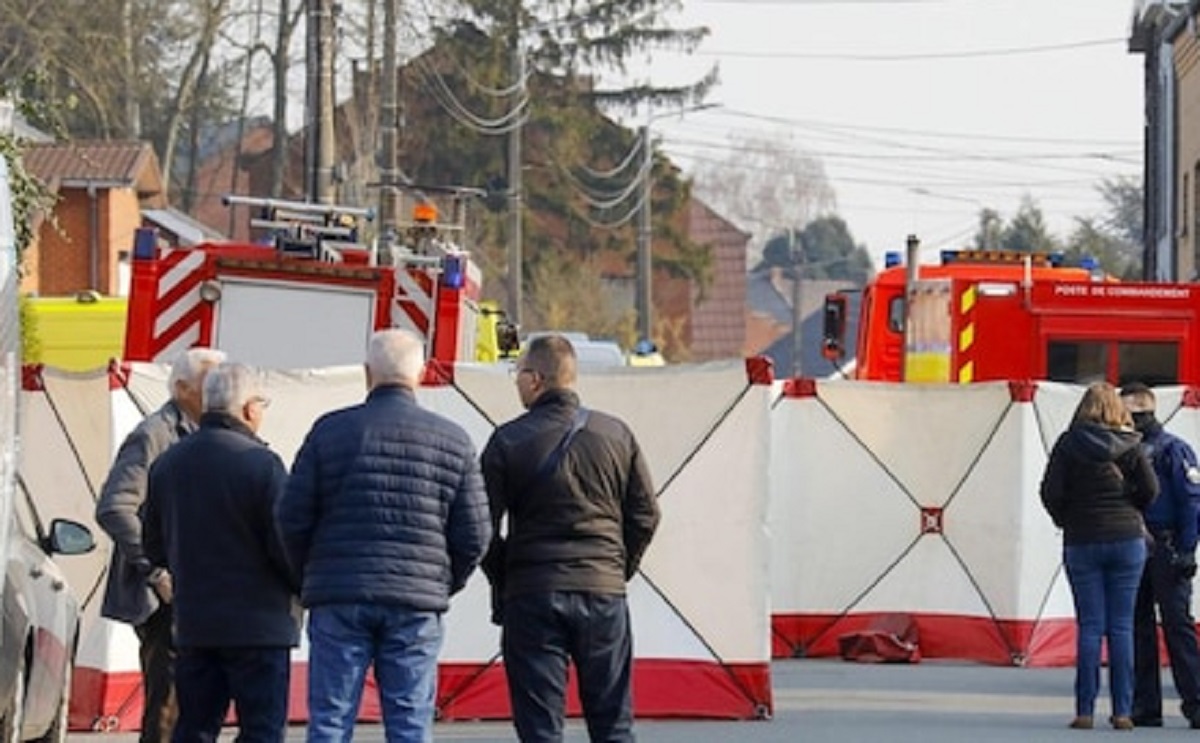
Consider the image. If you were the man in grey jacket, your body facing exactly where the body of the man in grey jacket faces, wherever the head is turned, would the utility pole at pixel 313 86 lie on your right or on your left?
on your left

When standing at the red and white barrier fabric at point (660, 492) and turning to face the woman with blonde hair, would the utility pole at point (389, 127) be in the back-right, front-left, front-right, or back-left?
back-left

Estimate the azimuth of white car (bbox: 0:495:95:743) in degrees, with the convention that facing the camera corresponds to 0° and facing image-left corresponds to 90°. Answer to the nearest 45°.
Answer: approximately 180°

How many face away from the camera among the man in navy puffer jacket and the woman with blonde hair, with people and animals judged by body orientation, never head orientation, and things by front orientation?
2

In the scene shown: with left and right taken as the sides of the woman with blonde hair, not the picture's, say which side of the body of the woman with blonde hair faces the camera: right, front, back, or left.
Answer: back

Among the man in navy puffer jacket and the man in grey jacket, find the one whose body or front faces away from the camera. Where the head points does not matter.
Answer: the man in navy puffer jacket

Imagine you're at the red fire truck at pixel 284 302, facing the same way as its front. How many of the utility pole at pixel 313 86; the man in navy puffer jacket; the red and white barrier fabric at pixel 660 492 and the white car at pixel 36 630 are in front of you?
1

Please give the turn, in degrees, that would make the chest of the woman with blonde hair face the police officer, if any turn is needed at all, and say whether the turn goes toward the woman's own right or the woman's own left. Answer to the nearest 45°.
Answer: approximately 45° to the woman's own right

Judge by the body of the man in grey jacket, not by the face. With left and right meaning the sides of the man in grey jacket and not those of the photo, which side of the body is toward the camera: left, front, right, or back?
right

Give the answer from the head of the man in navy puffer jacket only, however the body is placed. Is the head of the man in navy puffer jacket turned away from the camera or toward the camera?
away from the camera

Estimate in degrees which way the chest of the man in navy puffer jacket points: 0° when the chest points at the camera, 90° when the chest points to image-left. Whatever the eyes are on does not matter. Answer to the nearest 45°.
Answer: approximately 180°

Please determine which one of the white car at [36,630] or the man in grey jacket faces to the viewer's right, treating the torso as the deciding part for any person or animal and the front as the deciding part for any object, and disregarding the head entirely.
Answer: the man in grey jacket

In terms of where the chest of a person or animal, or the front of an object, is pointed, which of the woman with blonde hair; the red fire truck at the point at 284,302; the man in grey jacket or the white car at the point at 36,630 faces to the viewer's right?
the man in grey jacket
